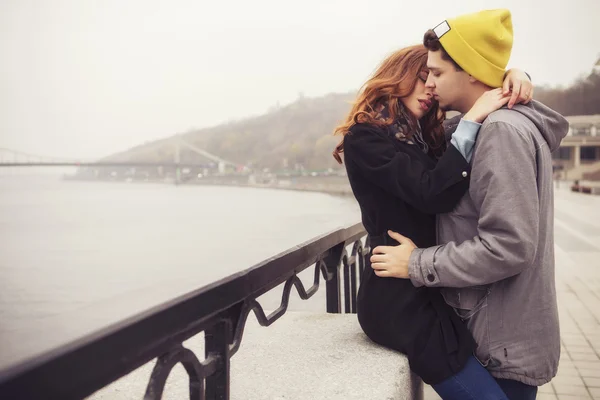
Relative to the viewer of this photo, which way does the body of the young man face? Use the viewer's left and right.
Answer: facing to the left of the viewer

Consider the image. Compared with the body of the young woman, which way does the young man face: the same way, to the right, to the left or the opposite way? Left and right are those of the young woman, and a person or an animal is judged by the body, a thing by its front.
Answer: the opposite way

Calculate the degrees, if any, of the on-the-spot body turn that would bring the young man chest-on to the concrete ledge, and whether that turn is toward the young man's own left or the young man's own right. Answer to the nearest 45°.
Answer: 0° — they already face it

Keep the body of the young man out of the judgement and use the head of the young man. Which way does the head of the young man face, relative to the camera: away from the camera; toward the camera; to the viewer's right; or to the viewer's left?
to the viewer's left

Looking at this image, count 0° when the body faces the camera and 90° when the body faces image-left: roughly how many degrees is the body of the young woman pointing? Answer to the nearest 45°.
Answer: approximately 270°

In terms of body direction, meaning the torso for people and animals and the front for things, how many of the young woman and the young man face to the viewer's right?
1
